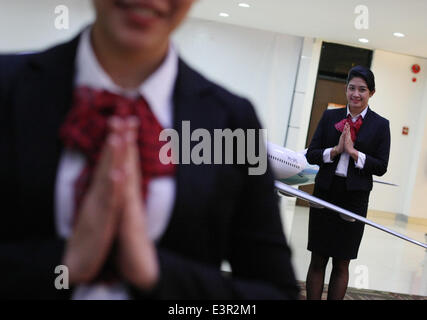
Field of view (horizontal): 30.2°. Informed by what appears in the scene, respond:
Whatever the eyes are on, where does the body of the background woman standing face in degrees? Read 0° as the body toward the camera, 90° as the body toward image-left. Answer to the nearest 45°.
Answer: approximately 0°

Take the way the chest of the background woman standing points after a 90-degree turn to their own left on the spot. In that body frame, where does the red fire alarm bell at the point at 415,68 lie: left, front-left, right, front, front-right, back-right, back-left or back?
left
